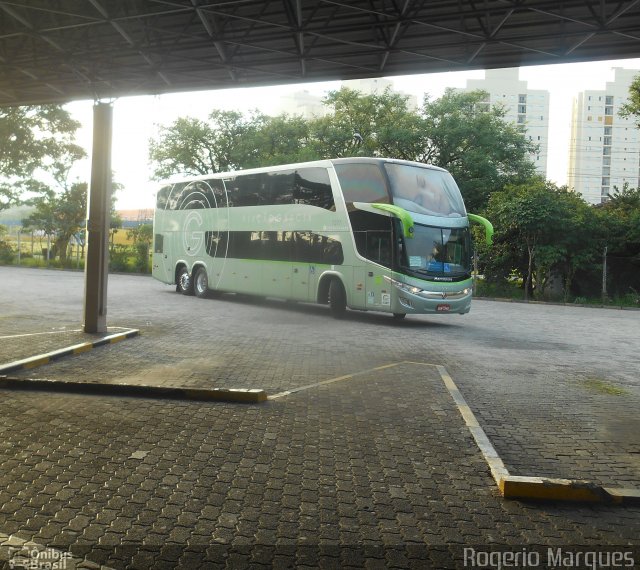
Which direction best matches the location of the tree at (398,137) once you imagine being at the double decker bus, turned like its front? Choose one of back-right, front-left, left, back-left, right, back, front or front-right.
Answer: back-left

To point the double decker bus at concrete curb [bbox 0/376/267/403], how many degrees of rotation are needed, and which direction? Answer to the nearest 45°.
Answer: approximately 45° to its right

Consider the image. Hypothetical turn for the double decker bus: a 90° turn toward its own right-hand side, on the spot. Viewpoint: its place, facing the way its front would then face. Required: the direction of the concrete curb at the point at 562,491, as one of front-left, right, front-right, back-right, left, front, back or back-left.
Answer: front-left

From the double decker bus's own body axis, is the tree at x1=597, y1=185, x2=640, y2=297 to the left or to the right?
on its left

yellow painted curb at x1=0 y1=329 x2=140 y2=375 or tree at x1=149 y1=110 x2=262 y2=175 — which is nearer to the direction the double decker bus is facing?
the yellow painted curb

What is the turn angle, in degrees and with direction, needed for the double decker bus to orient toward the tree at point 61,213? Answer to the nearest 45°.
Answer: approximately 180°

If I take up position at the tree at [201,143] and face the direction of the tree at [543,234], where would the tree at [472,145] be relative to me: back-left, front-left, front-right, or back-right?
front-left

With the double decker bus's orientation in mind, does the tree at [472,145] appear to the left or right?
on its left

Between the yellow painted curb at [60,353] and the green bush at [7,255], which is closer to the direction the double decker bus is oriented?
the yellow painted curb

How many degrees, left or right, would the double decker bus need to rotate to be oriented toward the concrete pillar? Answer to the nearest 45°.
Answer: approximately 90° to its right

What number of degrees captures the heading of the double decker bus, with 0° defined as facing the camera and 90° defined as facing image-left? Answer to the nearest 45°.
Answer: approximately 315°

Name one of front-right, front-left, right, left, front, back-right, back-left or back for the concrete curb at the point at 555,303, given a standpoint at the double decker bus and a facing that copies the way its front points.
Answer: left

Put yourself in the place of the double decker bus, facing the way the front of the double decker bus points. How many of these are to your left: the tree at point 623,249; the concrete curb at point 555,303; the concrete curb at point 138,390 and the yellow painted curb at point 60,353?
2

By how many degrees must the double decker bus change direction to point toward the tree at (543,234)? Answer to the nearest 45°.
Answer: approximately 90° to its left

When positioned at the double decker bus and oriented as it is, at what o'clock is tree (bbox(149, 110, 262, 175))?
The tree is roughly at 7 o'clock from the double decker bus.

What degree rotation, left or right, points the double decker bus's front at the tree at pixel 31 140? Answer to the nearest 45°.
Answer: approximately 180°

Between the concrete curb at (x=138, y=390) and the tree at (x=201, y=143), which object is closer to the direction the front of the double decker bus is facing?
the concrete curb

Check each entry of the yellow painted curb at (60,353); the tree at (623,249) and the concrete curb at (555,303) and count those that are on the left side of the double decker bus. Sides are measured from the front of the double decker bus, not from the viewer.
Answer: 2
